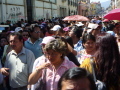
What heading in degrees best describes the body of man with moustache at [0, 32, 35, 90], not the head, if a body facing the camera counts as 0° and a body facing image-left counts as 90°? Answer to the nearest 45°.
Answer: approximately 45°

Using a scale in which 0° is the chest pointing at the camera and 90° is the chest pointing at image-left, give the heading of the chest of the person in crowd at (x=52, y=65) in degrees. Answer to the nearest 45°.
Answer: approximately 45°

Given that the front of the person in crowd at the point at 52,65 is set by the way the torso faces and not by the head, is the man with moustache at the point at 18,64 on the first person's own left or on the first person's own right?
on the first person's own right

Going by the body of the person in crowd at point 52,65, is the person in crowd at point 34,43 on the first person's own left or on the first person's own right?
on the first person's own right

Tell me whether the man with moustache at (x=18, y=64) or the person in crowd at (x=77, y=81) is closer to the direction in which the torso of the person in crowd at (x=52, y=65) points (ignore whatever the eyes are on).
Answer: the person in crowd
